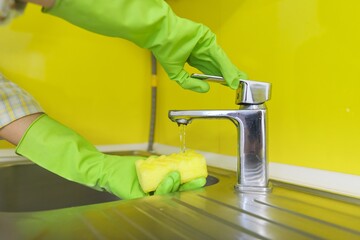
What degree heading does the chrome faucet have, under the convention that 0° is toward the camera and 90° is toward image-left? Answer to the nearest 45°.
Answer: approximately 90°
